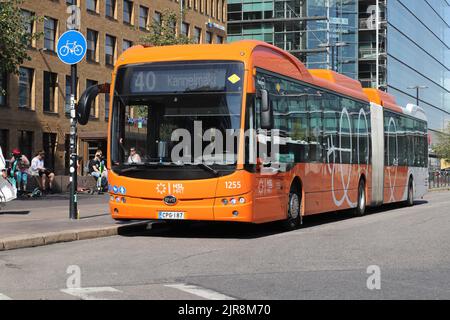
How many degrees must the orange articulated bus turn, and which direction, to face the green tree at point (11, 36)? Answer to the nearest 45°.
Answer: approximately 90° to its right

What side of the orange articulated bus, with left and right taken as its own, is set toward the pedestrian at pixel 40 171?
right

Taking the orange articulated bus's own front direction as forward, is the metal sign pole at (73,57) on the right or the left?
on its right

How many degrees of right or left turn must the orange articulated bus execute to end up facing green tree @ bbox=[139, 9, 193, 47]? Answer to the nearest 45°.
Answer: approximately 135° to its right

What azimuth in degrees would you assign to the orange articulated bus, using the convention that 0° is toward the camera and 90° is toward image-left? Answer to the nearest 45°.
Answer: approximately 45°
